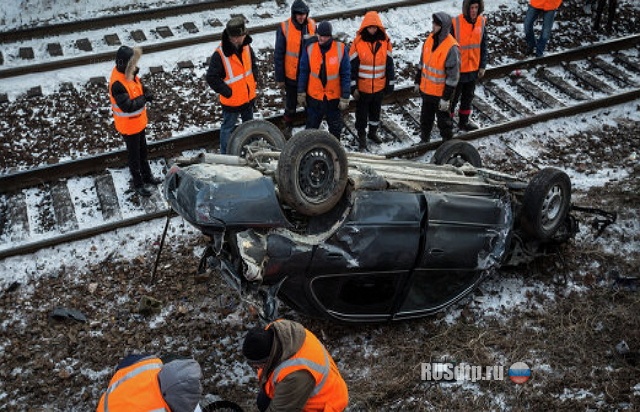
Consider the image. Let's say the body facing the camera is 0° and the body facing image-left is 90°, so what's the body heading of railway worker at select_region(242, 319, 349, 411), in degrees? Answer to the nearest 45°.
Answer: approximately 90°

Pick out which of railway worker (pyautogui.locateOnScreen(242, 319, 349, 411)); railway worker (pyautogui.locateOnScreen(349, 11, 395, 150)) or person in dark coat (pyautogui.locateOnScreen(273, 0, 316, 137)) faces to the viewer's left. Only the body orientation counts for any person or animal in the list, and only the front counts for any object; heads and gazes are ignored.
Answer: railway worker (pyautogui.locateOnScreen(242, 319, 349, 411))

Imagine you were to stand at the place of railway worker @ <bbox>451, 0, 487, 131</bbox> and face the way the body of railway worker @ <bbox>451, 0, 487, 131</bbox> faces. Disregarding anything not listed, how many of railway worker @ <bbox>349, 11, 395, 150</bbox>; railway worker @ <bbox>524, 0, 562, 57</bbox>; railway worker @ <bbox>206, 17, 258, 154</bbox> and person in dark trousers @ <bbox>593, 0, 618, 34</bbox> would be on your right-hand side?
2

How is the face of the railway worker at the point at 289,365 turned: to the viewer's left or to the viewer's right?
to the viewer's left

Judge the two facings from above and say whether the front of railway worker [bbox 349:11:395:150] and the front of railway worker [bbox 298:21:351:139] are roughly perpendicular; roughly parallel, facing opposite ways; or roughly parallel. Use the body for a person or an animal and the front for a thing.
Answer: roughly parallel

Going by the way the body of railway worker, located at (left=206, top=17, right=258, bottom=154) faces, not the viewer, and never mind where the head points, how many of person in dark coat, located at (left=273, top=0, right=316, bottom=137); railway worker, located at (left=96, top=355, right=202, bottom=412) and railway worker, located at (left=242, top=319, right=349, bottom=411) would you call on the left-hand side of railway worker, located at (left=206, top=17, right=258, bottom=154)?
1

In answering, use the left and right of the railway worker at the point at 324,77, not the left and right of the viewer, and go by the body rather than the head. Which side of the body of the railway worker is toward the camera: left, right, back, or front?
front

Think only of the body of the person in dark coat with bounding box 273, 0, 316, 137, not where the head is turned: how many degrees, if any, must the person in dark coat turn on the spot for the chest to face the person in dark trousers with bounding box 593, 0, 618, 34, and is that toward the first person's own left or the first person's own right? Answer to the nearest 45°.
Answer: approximately 90° to the first person's own left

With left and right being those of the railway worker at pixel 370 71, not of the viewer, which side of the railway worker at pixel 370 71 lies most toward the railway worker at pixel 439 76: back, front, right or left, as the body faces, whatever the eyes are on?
left

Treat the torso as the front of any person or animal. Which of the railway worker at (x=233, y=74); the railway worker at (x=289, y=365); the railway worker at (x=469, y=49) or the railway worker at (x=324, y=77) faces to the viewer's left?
the railway worker at (x=289, y=365)

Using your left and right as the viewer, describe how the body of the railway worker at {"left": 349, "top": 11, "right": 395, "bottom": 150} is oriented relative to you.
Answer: facing the viewer

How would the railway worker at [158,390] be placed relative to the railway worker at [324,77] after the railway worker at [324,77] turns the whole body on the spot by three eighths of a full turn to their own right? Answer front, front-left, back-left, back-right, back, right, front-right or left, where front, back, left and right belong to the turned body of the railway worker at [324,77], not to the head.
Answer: back-left

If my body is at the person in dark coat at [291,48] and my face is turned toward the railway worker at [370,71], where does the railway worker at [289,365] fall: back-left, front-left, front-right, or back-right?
front-right

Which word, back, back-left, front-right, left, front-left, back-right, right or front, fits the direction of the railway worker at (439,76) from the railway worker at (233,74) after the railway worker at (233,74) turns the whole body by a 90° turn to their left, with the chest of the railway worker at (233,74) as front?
front-right

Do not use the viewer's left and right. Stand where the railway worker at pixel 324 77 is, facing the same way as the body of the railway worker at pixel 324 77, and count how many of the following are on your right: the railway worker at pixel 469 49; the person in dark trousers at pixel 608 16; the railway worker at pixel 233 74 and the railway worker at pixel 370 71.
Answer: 1

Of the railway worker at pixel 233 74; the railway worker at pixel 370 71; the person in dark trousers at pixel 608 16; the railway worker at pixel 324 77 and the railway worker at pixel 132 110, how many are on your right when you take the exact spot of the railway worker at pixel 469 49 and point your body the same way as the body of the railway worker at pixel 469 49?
4

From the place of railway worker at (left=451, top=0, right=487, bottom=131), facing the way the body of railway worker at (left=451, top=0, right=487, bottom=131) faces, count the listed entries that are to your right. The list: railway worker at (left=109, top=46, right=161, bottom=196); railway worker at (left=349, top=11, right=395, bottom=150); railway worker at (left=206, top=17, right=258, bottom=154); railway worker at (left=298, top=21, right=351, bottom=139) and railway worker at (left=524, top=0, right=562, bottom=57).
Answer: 4

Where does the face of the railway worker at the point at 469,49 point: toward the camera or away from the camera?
toward the camera

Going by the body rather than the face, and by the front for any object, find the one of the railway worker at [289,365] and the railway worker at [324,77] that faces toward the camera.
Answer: the railway worker at [324,77]

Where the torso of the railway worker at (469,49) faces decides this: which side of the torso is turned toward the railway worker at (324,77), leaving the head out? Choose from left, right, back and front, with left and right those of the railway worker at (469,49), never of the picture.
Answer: right
